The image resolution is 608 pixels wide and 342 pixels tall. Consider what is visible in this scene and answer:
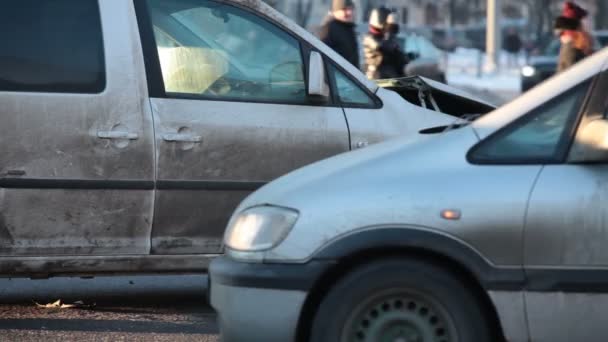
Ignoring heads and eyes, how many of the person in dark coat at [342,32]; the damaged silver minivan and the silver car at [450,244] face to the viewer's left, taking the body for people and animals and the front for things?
1

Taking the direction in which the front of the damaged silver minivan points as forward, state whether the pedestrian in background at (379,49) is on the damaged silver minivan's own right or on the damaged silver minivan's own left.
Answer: on the damaged silver minivan's own left

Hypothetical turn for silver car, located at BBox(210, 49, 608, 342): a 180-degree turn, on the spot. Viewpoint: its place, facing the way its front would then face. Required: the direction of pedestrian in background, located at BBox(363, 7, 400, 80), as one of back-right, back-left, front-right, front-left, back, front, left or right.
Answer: left

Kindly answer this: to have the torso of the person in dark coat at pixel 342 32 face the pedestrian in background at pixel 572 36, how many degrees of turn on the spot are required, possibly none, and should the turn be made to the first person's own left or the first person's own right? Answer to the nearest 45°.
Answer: approximately 45° to the first person's own left

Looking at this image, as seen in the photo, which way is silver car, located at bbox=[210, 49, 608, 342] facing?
to the viewer's left

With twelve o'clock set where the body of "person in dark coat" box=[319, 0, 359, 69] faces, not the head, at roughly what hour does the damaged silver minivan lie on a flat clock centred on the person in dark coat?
The damaged silver minivan is roughly at 2 o'clock from the person in dark coat.

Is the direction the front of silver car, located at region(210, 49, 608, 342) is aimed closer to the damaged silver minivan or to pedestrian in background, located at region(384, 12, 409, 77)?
the damaged silver minivan

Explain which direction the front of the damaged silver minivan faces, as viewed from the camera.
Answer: facing to the right of the viewer

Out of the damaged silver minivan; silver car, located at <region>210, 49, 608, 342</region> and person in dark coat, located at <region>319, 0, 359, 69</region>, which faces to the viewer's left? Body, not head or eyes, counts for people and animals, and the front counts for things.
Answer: the silver car

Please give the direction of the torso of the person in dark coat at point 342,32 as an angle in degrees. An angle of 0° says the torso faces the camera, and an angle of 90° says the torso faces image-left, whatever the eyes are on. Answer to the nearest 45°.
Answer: approximately 315°

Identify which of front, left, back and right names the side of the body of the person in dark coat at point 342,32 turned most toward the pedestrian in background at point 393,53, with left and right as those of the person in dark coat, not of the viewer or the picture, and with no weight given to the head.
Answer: left

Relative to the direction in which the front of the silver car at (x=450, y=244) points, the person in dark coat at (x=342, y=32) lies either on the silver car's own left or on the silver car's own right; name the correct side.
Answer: on the silver car's own right

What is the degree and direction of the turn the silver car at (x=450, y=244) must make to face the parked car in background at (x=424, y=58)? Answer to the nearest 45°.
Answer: approximately 90° to its right

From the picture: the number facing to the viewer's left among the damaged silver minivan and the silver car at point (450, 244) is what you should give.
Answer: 1
